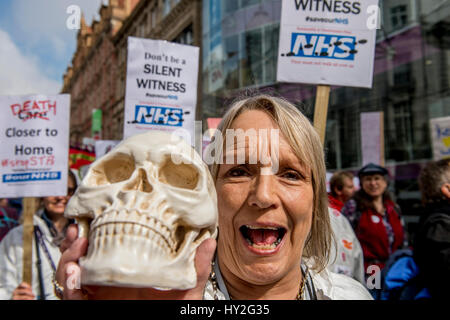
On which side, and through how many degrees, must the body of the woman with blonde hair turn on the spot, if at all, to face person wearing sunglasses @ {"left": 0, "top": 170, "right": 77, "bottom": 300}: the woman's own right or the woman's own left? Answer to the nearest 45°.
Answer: approximately 135° to the woman's own right

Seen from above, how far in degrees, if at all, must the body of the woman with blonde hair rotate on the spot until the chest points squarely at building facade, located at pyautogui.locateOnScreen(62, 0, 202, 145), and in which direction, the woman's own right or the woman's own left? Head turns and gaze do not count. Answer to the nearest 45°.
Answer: approximately 180°
